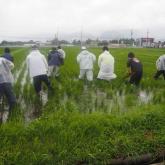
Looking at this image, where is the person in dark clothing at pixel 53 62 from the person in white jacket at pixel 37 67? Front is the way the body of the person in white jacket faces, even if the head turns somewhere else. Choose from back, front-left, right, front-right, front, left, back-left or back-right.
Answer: front

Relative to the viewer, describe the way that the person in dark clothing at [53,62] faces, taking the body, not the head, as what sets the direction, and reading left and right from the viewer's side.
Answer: facing away from the viewer

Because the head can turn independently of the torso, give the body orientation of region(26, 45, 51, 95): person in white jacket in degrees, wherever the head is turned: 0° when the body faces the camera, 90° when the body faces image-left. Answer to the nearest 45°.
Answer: approximately 180°

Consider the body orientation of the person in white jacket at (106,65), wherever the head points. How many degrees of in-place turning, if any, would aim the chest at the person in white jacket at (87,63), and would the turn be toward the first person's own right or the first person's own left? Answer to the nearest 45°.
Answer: approximately 90° to the first person's own left

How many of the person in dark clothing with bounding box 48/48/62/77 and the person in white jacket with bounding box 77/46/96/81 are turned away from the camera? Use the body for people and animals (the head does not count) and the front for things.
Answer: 2

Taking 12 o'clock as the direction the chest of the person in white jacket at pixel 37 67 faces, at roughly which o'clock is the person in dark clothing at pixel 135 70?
The person in dark clothing is roughly at 2 o'clock from the person in white jacket.

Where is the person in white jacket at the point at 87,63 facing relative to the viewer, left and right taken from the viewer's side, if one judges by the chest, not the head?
facing away from the viewer

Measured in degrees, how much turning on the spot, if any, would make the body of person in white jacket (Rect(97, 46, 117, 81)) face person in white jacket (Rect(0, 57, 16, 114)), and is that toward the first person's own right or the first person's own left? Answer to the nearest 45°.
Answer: approximately 135° to the first person's own left

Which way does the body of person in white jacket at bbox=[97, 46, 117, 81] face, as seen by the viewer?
away from the camera
